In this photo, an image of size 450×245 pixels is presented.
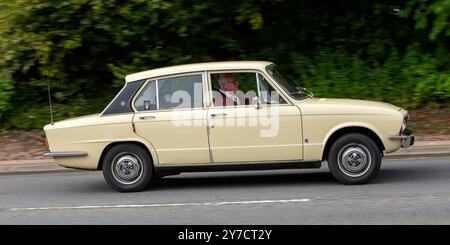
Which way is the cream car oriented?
to the viewer's right
